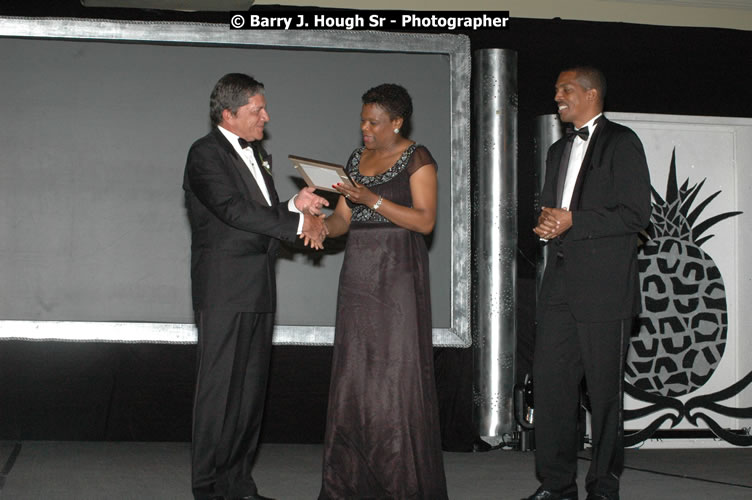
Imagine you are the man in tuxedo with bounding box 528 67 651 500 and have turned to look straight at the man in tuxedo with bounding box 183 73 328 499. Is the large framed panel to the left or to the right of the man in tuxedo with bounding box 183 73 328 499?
right

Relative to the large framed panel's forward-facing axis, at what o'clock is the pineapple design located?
The pineapple design is roughly at 9 o'clock from the large framed panel.

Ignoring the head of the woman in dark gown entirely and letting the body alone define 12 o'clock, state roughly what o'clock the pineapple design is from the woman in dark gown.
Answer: The pineapple design is roughly at 6 o'clock from the woman in dark gown.

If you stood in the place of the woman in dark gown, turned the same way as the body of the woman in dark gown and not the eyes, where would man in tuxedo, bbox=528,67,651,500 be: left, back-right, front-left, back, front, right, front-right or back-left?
back-left

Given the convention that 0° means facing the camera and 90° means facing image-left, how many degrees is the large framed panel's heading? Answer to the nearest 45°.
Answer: approximately 0°

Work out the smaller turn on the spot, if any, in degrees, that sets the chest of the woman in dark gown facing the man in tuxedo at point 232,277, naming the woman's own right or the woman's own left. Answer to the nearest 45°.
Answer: approximately 45° to the woman's own right

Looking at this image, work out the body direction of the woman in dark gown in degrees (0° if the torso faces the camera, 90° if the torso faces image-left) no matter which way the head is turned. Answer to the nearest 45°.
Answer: approximately 45°

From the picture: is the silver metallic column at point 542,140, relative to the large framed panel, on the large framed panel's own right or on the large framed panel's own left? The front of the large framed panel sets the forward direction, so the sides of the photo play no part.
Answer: on the large framed panel's own left

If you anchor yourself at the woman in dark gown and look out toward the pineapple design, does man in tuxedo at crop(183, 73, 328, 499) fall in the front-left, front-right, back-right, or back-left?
back-left

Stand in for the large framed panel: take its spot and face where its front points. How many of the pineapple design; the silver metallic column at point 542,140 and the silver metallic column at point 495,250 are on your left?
3

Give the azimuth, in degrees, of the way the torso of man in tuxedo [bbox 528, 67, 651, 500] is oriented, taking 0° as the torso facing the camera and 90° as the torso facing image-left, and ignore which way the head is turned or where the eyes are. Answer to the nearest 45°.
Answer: approximately 45°

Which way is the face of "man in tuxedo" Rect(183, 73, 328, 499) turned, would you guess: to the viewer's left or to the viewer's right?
to the viewer's right
